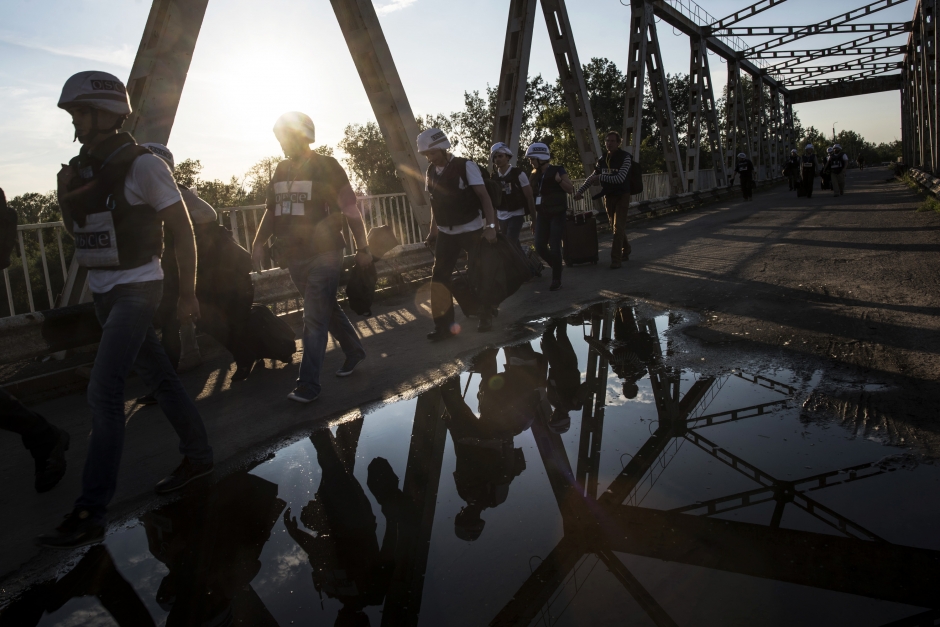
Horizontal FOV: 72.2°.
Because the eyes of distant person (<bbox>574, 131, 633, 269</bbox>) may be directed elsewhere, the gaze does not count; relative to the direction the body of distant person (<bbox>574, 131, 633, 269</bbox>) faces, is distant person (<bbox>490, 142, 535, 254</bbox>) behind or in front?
in front

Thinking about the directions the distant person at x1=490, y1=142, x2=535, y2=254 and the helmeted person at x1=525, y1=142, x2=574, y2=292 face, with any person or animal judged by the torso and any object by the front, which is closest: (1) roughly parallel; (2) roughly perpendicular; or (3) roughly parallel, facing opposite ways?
roughly parallel

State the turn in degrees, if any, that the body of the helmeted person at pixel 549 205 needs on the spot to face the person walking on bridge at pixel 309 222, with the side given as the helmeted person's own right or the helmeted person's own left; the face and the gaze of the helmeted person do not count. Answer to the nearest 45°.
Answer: approximately 45° to the helmeted person's own left

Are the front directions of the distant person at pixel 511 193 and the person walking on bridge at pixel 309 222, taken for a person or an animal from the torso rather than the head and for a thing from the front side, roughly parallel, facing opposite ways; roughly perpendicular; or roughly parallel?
roughly parallel

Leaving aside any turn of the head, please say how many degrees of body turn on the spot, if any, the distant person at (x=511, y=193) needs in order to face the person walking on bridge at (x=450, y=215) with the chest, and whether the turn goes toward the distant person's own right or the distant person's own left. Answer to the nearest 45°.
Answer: approximately 45° to the distant person's own left

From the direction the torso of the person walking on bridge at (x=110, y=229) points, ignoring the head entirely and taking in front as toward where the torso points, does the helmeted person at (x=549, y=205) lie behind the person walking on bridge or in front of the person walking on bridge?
behind

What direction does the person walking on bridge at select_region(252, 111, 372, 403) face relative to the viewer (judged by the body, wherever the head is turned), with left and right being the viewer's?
facing the viewer and to the left of the viewer

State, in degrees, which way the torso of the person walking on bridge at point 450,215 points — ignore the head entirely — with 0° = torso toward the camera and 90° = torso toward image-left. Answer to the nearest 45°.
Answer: approximately 45°

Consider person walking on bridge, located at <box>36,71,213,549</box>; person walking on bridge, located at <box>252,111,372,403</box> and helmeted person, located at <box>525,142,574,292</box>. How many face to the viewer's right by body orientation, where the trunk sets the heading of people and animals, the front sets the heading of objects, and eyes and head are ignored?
0

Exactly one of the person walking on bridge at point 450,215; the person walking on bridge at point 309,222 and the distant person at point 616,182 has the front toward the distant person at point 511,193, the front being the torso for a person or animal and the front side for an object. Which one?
the distant person at point 616,182

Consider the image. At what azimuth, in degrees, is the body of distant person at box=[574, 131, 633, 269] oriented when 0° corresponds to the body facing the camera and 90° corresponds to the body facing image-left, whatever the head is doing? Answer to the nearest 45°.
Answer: approximately 45°

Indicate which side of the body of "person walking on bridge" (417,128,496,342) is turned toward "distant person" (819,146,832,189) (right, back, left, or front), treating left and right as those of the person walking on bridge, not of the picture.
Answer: back

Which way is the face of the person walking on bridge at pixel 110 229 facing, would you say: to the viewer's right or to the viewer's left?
to the viewer's left
